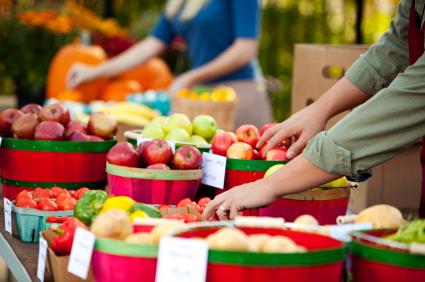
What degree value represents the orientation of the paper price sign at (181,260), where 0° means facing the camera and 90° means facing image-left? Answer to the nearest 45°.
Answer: approximately 0°

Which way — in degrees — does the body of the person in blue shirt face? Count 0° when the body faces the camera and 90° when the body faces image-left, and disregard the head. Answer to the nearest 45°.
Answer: approximately 45°

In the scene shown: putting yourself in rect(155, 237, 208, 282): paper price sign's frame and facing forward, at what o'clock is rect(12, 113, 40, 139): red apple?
The red apple is roughly at 5 o'clock from the paper price sign.

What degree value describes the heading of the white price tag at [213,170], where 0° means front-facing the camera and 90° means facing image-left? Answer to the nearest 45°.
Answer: approximately 45°

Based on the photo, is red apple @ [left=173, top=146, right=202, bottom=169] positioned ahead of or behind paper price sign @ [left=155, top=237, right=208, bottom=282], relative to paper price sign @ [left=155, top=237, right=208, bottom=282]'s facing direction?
behind

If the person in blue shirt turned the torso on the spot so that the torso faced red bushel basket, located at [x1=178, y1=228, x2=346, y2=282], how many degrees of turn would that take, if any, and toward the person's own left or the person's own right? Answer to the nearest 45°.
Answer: approximately 45° to the person's own left

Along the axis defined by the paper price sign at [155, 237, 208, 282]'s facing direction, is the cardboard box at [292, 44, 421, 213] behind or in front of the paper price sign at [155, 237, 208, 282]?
behind
